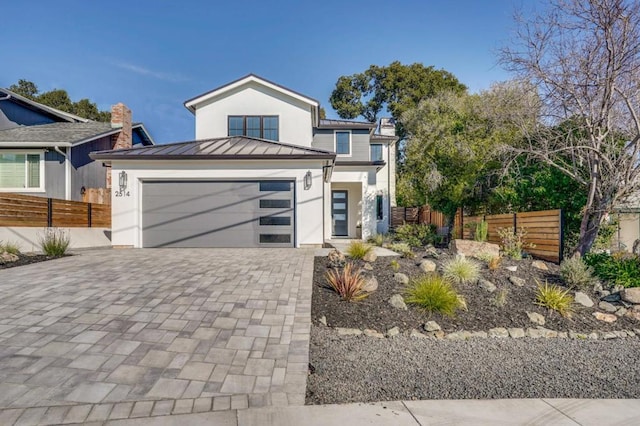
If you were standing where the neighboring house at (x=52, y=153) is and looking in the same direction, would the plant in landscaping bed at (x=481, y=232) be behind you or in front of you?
in front

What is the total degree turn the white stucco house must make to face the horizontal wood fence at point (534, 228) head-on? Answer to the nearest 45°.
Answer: approximately 45° to its left

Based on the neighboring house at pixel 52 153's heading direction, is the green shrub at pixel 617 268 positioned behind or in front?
in front

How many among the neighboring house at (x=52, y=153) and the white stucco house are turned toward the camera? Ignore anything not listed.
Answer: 2

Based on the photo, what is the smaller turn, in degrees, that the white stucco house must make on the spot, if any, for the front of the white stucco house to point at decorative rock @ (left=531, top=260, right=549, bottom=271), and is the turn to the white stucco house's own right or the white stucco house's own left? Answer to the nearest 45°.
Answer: approximately 45° to the white stucco house's own left

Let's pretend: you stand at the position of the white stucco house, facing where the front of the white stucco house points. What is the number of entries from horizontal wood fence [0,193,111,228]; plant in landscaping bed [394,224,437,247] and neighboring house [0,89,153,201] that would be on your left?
1

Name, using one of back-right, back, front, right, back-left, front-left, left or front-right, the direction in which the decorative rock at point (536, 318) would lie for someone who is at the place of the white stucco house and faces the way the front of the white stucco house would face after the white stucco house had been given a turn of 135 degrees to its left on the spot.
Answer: right

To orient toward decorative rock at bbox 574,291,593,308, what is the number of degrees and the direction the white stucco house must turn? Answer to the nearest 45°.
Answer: approximately 45° to its left

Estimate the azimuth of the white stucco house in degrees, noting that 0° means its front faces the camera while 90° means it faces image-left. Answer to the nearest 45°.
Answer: approximately 0°

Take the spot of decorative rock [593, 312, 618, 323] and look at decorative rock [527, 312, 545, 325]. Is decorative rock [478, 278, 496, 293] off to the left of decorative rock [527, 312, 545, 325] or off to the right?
right

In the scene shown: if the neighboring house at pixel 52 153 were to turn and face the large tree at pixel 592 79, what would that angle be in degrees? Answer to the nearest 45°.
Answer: approximately 45° to its left

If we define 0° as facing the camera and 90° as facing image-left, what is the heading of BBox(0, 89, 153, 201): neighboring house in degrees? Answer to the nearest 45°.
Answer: approximately 0°
